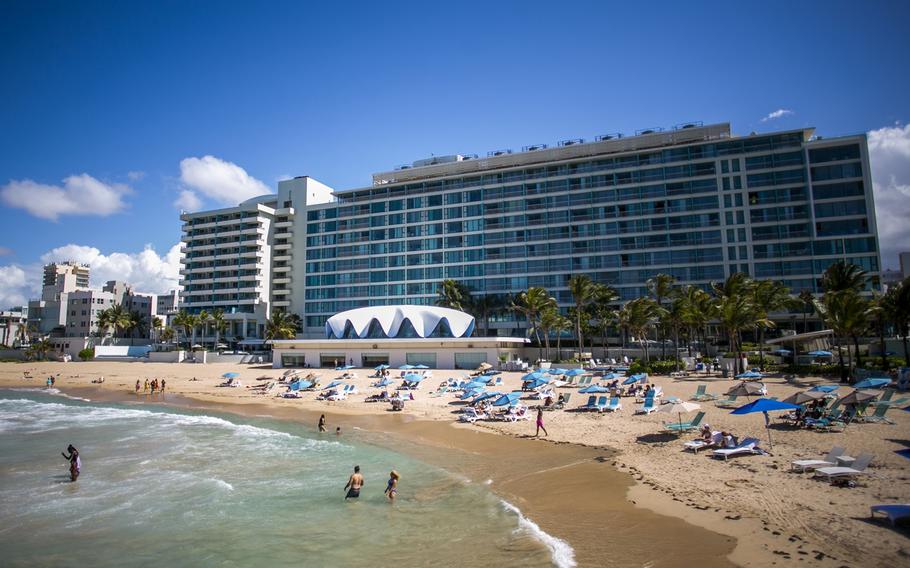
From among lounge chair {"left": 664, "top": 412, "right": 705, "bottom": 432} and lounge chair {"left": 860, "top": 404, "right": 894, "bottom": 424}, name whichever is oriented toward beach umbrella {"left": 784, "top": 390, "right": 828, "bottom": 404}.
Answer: lounge chair {"left": 860, "top": 404, "right": 894, "bottom": 424}

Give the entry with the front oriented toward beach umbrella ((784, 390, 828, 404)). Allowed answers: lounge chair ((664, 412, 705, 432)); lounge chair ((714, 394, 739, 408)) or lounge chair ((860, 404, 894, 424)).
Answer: lounge chair ((860, 404, 894, 424))

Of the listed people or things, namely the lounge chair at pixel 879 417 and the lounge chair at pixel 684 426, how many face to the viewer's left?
2

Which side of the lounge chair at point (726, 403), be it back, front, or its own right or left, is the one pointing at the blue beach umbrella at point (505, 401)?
front

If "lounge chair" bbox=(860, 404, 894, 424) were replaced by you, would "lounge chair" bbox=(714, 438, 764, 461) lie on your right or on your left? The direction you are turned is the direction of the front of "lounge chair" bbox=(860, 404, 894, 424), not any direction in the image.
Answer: on your left

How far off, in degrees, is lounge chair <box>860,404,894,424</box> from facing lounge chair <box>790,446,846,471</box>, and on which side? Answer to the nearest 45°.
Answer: approximately 90° to its left

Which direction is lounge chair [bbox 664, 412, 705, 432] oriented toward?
to the viewer's left

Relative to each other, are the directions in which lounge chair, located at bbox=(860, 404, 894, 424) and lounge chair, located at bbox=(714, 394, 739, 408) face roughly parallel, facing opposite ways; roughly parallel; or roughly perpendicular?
roughly parallel

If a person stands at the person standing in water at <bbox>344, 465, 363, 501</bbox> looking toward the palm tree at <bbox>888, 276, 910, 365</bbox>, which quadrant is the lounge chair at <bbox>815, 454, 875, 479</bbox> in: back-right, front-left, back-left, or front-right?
front-right

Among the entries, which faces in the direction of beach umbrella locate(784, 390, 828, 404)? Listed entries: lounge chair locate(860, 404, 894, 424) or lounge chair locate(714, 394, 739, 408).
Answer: lounge chair locate(860, 404, 894, 424)

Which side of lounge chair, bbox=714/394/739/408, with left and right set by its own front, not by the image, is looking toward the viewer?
left

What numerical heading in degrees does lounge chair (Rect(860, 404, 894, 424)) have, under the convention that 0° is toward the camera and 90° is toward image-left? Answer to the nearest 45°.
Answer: approximately 90°

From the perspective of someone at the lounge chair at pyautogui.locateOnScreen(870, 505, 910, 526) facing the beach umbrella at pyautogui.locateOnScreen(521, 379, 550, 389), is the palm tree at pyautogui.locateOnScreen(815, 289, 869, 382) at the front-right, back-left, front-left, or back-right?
front-right

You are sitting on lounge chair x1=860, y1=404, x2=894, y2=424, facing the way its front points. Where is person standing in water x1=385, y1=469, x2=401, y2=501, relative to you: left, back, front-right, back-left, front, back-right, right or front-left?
front-left
